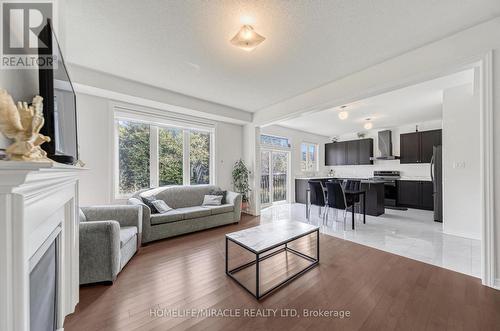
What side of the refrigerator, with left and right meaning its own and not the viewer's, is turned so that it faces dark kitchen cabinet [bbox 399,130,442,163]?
right

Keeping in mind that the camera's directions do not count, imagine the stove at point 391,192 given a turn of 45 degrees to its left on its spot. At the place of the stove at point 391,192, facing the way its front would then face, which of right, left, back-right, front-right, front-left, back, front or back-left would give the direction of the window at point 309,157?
back-right

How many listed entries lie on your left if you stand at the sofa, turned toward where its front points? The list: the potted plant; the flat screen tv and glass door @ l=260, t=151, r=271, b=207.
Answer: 2

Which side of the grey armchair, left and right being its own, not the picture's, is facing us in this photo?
right

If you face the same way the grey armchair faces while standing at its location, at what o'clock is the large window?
The large window is roughly at 10 o'clock from the grey armchair.

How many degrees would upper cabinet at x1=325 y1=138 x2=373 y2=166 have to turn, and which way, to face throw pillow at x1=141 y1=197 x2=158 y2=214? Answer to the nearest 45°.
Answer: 0° — it already faces it

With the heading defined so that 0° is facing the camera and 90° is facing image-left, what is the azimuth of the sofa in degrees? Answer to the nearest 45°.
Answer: approximately 315°
